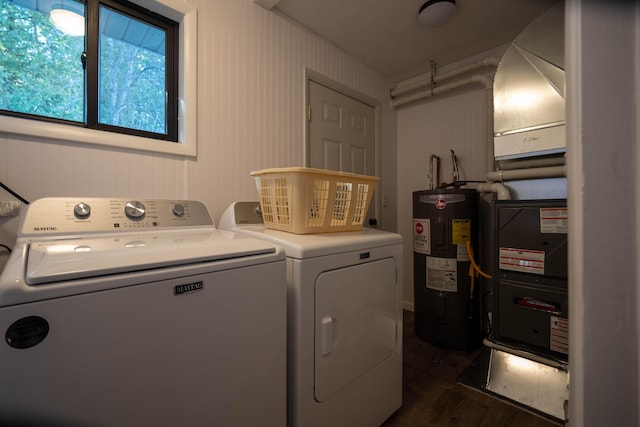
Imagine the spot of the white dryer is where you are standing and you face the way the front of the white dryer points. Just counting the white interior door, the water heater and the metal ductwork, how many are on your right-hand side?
0

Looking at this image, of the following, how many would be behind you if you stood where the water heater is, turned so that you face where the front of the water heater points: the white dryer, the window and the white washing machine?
0

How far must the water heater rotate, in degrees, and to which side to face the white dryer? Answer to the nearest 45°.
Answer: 0° — it already faces it

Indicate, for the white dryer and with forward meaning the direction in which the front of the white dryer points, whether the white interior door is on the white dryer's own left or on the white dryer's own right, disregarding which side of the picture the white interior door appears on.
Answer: on the white dryer's own left

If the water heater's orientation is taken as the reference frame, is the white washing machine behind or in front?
in front

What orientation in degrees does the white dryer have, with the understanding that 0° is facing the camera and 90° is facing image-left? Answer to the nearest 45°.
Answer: approximately 315°

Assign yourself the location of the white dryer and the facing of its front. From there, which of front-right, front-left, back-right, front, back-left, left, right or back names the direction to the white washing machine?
right

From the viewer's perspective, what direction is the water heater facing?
toward the camera

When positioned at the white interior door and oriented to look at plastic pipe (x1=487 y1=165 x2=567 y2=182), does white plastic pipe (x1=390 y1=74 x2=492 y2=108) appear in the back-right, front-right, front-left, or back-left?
front-left

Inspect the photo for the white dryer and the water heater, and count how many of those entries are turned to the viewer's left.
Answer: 0
